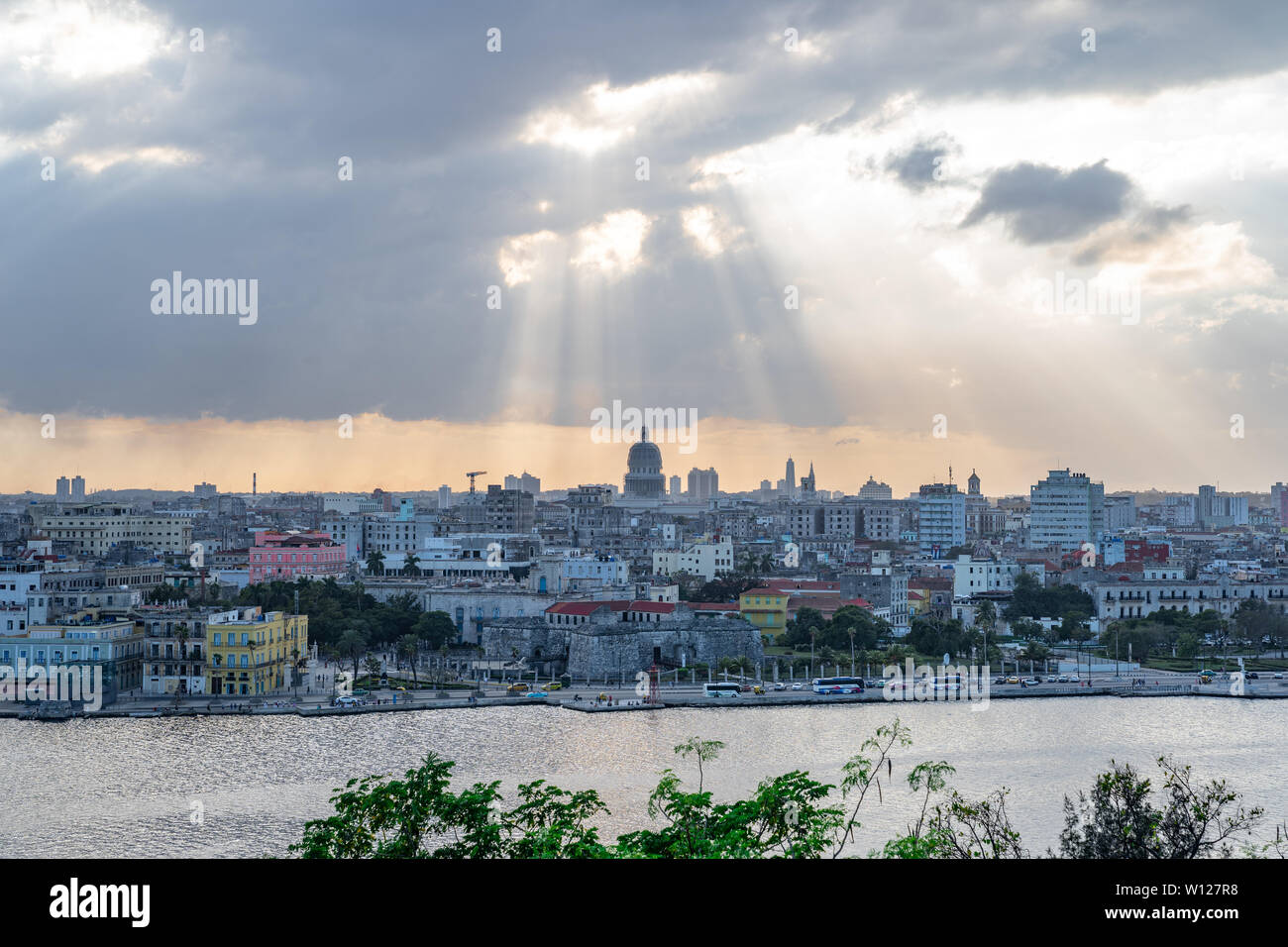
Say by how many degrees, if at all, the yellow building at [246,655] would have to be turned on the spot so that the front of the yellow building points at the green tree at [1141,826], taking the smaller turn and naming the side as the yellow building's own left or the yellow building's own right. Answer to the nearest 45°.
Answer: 0° — it already faces it

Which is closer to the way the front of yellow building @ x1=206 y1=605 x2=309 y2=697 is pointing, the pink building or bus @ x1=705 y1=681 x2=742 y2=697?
the bus

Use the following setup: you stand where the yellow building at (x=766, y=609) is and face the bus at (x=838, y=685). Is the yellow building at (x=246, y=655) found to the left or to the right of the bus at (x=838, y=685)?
right

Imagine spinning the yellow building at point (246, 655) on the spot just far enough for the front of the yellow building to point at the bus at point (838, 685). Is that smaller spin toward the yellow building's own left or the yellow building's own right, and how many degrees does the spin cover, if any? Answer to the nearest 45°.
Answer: approximately 90° to the yellow building's own left

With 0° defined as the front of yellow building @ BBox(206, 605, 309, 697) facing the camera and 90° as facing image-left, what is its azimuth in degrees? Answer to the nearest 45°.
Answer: approximately 0°

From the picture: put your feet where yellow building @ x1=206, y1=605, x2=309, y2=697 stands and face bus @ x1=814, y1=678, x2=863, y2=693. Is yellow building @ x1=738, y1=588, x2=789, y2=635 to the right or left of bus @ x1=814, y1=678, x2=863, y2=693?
left

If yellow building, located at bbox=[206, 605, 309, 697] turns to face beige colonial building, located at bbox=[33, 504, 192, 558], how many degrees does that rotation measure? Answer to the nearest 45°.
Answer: approximately 180°

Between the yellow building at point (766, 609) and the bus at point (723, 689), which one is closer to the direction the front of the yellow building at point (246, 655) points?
the bus

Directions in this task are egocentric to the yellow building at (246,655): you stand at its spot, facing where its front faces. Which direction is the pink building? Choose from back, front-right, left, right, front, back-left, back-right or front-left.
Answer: back

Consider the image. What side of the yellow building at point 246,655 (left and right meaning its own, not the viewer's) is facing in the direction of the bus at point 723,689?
left
